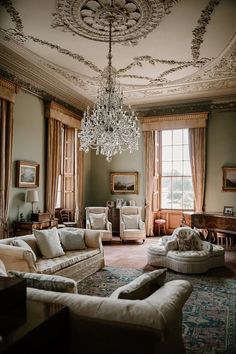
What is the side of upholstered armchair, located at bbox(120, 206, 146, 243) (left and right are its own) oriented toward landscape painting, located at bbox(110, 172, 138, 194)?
back

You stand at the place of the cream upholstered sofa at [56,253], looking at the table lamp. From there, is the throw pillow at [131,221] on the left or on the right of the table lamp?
right

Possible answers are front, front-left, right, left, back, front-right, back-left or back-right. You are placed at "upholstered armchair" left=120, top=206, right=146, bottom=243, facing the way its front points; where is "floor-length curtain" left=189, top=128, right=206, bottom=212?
left

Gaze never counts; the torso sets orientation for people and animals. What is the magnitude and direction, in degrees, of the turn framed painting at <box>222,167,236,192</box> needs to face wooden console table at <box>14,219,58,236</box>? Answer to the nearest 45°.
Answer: approximately 45° to its right

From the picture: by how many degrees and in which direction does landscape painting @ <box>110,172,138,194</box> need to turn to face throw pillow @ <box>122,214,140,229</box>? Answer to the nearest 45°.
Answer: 0° — it already faces it

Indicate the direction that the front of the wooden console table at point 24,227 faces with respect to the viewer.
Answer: facing the viewer and to the right of the viewer

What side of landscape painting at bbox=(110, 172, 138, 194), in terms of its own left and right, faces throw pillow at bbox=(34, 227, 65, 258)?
front

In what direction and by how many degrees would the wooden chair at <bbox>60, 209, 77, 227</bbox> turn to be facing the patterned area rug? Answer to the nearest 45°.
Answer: approximately 45° to its right

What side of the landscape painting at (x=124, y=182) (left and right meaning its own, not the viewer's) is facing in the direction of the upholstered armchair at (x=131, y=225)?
front

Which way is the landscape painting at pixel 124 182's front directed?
toward the camera

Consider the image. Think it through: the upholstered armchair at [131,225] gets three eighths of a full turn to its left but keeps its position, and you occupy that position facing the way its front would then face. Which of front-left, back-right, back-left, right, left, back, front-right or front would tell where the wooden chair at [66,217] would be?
back-left

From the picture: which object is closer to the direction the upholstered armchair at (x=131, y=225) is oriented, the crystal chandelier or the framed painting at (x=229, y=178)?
the crystal chandelier

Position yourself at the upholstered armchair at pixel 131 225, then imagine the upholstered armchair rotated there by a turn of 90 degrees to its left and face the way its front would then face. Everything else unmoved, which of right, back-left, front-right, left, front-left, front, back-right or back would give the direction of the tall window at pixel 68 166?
back

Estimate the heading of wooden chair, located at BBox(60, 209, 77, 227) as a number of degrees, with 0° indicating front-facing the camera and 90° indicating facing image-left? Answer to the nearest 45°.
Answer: approximately 315°

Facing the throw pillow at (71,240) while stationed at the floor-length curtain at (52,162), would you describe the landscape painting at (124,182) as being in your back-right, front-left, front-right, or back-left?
back-left
